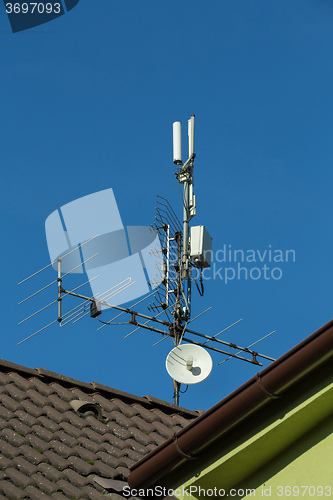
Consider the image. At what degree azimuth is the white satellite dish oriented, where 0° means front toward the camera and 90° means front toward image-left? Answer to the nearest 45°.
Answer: approximately 0°
